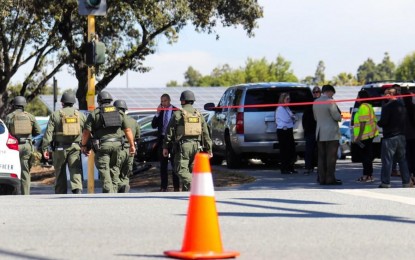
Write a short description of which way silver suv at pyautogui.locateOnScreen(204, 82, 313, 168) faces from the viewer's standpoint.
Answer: facing away from the viewer and to the left of the viewer

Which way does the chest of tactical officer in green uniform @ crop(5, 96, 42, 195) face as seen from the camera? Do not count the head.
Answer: away from the camera

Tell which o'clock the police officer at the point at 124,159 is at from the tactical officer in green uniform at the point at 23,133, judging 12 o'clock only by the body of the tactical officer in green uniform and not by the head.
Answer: The police officer is roughly at 4 o'clock from the tactical officer in green uniform.

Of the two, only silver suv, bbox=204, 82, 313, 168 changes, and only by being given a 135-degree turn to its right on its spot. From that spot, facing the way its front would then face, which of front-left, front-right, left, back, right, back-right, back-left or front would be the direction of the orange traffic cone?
right

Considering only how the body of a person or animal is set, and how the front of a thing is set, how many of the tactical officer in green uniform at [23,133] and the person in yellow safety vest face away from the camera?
1

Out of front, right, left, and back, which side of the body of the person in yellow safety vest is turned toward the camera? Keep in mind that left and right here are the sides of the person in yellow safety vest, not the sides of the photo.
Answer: left

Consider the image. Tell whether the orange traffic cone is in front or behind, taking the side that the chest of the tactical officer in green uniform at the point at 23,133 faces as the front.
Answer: behind

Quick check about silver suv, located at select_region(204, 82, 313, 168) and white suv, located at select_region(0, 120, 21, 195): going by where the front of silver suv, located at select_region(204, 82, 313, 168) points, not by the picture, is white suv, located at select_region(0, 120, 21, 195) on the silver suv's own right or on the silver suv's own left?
on the silver suv's own left
